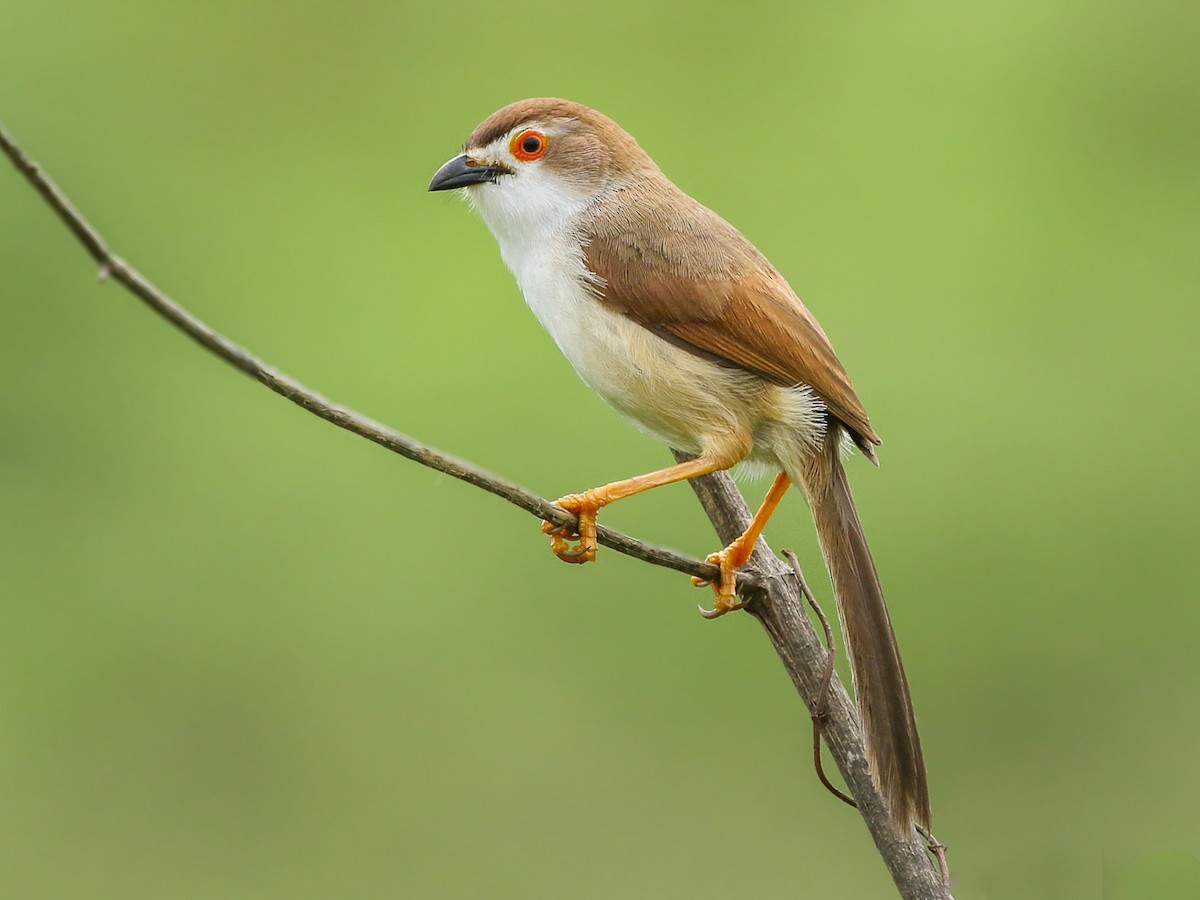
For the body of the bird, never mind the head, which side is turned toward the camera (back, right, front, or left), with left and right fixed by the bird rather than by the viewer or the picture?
left
